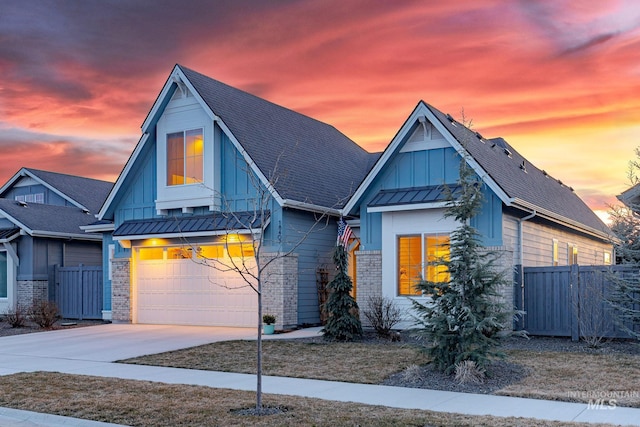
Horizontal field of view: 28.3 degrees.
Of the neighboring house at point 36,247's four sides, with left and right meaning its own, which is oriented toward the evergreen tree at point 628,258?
left

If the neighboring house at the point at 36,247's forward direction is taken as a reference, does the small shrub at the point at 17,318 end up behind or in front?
in front

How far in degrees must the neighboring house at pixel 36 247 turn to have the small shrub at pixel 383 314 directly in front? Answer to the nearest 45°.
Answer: approximately 90° to its left

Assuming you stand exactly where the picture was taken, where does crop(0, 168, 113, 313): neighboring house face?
facing the viewer and to the left of the viewer

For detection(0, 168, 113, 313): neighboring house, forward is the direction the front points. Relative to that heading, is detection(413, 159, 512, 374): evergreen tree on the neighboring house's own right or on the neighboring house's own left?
on the neighboring house's own left

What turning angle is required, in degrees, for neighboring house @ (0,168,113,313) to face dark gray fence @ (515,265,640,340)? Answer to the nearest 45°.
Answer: approximately 90° to its left

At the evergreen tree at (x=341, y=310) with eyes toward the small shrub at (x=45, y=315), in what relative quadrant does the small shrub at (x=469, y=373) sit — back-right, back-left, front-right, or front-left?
back-left

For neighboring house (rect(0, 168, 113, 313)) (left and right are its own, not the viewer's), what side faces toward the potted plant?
left

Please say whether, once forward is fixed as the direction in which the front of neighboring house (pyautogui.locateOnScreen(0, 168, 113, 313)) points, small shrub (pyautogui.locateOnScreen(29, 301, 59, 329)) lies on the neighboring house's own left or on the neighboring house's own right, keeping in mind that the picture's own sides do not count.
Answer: on the neighboring house's own left
